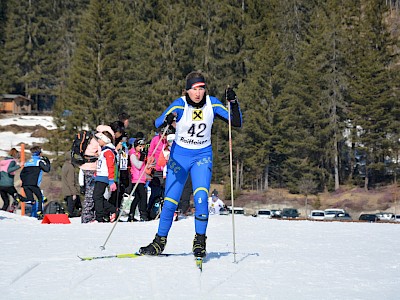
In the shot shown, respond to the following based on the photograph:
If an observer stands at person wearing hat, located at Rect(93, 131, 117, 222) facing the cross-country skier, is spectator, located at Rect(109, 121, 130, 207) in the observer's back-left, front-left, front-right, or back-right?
back-left

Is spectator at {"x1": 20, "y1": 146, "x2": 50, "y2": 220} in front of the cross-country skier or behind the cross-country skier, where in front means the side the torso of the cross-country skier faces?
behind

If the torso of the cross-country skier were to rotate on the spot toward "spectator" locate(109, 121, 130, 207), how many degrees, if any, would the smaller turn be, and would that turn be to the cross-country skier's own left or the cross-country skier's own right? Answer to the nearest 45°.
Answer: approximately 180°

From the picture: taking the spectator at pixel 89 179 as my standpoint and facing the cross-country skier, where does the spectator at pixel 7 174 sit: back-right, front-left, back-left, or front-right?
back-right

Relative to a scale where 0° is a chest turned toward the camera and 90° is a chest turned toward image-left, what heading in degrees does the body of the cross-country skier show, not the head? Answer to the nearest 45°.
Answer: approximately 0°
